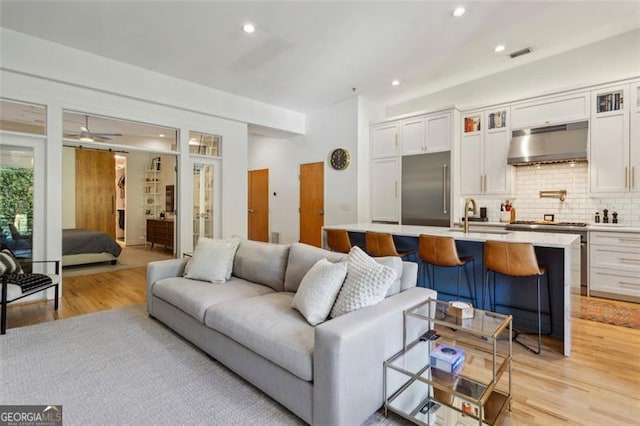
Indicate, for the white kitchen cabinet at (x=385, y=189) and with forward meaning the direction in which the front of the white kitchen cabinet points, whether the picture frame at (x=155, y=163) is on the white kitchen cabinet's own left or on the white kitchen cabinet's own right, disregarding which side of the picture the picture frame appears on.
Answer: on the white kitchen cabinet's own right

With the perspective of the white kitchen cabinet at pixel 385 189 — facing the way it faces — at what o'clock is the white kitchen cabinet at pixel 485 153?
the white kitchen cabinet at pixel 485 153 is roughly at 8 o'clock from the white kitchen cabinet at pixel 385 189.

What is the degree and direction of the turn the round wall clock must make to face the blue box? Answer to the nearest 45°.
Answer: approximately 45° to its left

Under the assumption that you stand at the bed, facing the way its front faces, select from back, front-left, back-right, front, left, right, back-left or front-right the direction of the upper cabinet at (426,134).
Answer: front-right

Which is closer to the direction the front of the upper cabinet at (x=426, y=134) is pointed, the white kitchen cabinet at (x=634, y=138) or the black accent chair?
the black accent chair

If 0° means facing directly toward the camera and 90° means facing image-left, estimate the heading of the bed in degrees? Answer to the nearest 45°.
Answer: approximately 270°

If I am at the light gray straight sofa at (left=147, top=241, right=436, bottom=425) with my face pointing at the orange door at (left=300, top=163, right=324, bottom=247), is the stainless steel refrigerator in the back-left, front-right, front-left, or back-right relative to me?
front-right

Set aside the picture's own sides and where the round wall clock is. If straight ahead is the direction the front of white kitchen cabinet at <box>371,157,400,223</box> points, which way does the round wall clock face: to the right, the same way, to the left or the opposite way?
the same way

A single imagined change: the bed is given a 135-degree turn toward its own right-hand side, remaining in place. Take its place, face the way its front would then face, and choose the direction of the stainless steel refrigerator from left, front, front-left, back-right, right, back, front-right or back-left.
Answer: left

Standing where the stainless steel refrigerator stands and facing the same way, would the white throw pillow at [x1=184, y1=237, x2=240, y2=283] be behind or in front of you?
in front

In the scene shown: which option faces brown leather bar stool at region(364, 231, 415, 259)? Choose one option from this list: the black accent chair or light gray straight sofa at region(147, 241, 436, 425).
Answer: the black accent chair

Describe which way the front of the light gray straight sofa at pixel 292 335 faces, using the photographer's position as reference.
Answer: facing the viewer and to the left of the viewer

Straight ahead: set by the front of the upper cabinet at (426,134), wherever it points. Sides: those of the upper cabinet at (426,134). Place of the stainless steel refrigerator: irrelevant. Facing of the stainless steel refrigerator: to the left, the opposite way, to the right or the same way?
the same way

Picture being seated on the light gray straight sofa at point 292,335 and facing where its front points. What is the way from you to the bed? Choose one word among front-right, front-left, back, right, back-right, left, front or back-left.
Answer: right

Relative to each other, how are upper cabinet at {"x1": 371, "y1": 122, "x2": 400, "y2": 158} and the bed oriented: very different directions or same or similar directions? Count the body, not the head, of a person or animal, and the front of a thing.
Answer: very different directions

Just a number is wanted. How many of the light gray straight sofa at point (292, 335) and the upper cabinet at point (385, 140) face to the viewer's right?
0
